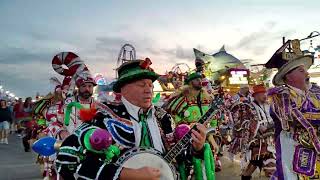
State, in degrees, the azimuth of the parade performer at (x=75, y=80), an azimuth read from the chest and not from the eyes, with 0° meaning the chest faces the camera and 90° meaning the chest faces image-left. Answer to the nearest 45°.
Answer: approximately 0°

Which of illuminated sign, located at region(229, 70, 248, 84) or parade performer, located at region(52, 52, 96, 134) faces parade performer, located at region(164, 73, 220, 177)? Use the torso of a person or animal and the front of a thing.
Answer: the illuminated sign

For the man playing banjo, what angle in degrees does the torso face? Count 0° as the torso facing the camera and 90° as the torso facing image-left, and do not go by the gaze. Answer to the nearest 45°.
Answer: approximately 315°

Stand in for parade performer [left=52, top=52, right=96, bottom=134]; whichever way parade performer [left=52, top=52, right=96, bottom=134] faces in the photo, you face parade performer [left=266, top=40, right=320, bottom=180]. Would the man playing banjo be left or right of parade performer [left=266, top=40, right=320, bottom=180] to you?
right

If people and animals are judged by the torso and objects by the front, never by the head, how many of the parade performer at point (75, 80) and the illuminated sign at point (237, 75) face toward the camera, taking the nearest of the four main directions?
2

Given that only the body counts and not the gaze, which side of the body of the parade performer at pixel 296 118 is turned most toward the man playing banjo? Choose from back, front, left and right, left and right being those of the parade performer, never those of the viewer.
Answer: right

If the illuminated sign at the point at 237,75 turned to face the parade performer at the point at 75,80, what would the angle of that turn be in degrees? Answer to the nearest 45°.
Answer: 0° — it already faces them

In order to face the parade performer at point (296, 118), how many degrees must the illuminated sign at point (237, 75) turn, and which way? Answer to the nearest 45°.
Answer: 0° — it already faces them

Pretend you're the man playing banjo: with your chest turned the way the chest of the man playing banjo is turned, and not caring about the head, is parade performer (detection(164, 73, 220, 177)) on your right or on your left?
on your left

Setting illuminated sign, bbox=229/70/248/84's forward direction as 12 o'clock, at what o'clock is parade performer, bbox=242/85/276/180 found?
The parade performer is roughly at 12 o'clock from the illuminated sign.

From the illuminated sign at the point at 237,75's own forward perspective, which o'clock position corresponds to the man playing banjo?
The man playing banjo is roughly at 12 o'clock from the illuminated sign.
